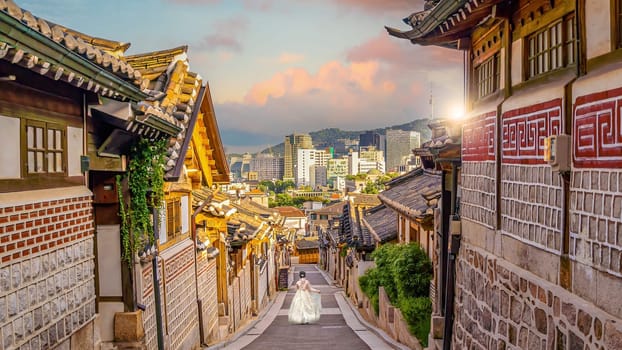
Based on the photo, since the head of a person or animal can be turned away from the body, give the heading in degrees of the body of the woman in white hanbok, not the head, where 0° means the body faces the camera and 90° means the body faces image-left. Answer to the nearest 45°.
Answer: approximately 180°

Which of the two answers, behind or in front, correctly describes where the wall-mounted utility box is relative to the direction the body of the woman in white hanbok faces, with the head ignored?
behind

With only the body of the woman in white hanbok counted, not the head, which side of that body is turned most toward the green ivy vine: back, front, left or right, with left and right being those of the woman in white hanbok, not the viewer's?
back

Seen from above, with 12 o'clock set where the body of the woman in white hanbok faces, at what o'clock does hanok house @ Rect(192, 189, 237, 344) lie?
The hanok house is roughly at 7 o'clock from the woman in white hanbok.

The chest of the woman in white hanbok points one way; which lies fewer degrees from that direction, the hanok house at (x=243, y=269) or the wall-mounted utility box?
the hanok house

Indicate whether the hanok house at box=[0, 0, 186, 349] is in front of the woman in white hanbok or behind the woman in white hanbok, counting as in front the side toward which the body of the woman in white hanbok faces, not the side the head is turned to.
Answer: behind
